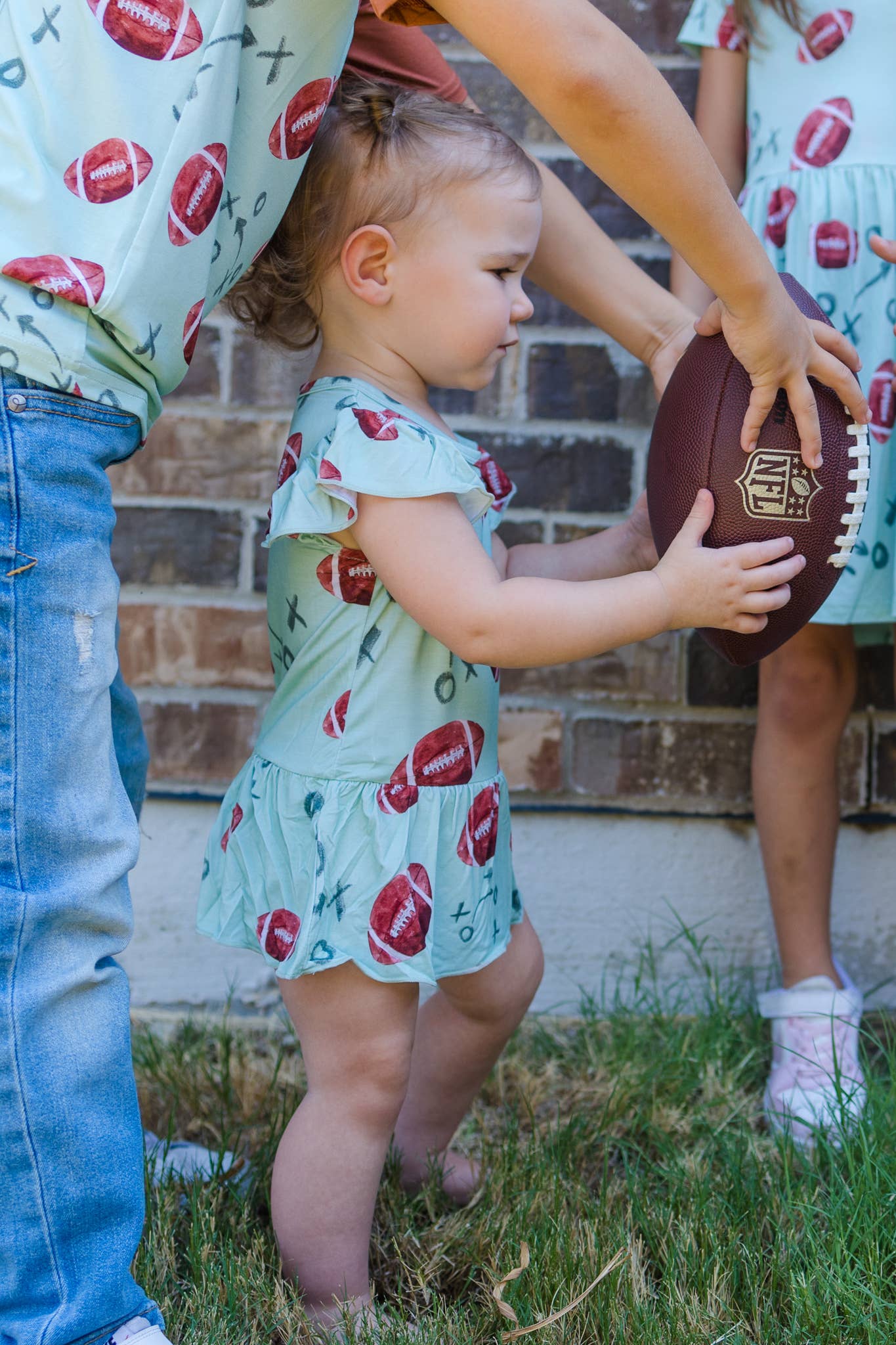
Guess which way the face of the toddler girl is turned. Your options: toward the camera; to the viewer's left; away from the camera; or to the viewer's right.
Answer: to the viewer's right

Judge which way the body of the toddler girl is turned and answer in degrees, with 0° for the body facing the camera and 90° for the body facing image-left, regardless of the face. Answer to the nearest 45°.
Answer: approximately 270°

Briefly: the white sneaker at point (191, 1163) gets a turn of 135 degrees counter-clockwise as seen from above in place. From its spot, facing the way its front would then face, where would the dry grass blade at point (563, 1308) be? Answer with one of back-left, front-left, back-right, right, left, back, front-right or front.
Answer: back

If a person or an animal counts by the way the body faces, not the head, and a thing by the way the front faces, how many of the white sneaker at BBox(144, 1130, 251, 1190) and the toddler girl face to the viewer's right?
2

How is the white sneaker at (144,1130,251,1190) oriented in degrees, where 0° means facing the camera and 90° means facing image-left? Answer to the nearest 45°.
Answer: approximately 270°
